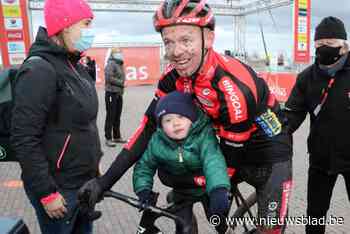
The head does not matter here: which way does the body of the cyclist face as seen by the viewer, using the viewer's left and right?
facing the viewer and to the left of the viewer

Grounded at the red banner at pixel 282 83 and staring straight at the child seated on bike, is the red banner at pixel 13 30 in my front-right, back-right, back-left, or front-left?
front-right

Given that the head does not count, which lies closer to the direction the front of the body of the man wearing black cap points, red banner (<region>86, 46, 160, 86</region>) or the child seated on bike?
the child seated on bike

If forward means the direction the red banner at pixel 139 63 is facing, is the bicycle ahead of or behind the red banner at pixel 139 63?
ahead

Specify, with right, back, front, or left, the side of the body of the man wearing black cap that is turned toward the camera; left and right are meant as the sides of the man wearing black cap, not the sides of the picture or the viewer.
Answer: front

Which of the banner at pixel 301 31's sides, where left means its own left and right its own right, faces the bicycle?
front

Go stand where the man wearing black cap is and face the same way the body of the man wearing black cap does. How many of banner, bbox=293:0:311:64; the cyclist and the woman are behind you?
1

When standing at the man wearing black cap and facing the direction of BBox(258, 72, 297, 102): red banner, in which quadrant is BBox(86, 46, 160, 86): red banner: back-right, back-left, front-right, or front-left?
front-left

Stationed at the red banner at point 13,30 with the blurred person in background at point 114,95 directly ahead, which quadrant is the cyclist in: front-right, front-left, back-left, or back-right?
front-right

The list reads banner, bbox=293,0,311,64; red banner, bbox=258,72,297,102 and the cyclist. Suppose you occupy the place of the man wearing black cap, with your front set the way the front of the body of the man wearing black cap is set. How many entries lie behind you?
2

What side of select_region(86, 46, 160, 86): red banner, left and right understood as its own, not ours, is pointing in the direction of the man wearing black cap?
front

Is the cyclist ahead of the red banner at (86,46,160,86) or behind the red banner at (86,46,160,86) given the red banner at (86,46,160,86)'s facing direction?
ahead

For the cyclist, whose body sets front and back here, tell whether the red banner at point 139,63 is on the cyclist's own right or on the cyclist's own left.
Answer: on the cyclist's own right

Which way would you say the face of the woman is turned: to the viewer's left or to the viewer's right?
to the viewer's right

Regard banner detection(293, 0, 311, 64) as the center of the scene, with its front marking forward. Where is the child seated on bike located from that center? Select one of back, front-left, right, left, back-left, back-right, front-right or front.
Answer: front

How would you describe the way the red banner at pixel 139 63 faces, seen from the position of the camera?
facing the viewer

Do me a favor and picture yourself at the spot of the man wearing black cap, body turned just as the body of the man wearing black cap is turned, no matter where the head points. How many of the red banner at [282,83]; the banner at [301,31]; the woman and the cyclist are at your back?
2
